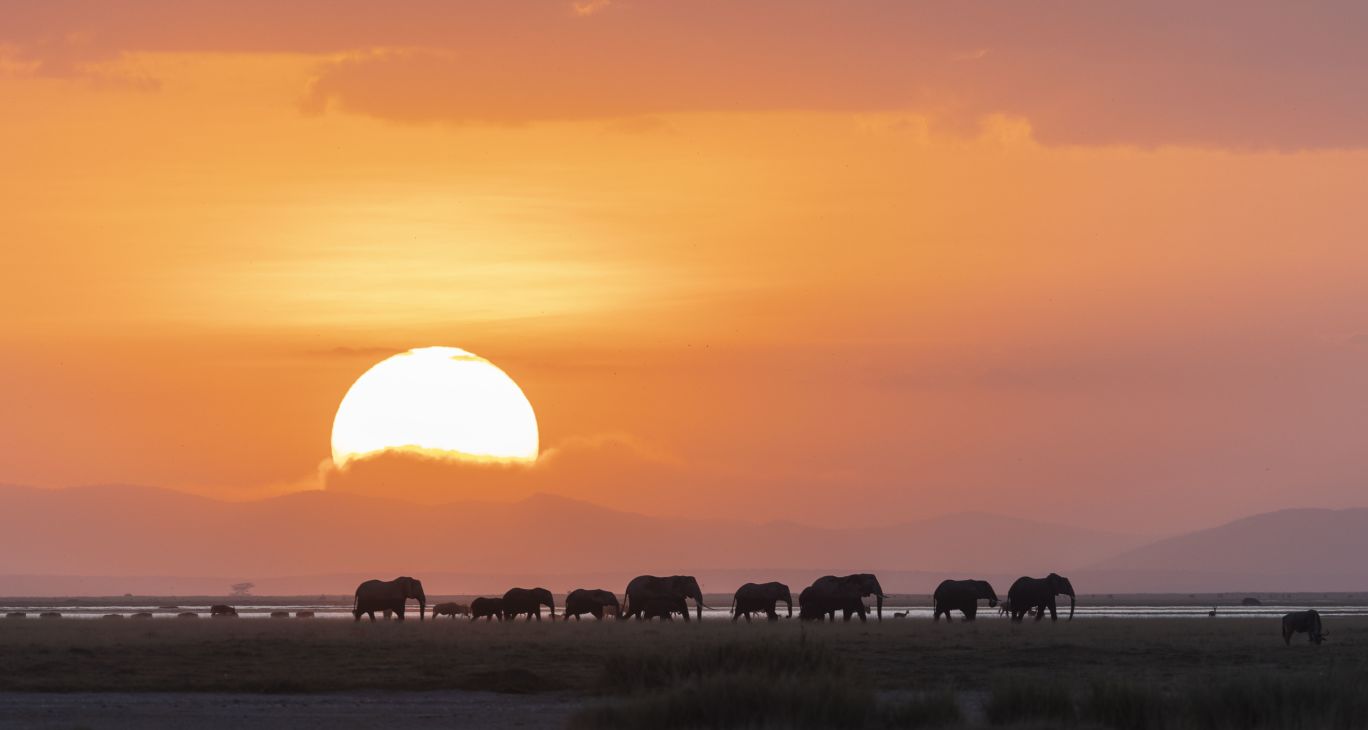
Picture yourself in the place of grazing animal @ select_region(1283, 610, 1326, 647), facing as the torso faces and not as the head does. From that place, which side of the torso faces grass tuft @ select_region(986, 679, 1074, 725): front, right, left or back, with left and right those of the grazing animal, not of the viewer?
right

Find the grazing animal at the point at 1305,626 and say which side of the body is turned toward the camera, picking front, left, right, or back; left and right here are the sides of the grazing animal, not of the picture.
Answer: right
